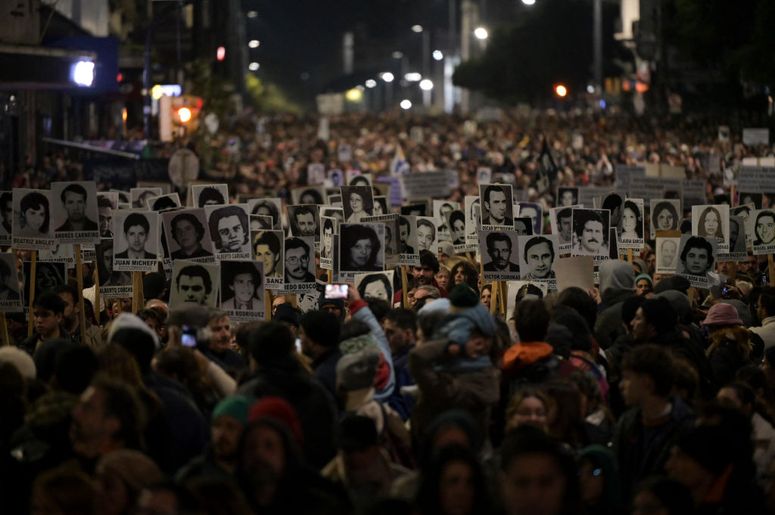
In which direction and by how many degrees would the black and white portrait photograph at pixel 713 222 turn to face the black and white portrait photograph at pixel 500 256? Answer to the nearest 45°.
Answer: approximately 45° to its right

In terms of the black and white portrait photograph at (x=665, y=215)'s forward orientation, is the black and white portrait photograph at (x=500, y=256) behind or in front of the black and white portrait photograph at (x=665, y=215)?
in front

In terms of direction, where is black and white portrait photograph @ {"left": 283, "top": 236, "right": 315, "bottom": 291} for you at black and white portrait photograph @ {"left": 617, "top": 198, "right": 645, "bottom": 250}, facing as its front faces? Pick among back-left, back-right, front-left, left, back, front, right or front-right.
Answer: front-right

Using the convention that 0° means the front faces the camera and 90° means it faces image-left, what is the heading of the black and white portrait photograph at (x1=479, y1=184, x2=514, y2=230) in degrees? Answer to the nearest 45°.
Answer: approximately 0°

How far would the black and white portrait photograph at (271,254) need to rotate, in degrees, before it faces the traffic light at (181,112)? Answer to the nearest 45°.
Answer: approximately 180°

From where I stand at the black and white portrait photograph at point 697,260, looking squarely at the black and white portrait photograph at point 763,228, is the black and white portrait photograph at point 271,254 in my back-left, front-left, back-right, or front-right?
back-left

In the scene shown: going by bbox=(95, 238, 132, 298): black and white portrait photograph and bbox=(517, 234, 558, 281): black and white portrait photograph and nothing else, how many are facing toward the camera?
2

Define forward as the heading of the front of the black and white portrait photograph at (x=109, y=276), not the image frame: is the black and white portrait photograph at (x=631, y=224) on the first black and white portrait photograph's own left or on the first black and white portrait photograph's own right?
on the first black and white portrait photograph's own left

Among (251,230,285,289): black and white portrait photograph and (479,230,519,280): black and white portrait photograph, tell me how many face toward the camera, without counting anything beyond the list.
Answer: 2

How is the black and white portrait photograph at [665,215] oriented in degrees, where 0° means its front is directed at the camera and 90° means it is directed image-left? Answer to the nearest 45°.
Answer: approximately 0°

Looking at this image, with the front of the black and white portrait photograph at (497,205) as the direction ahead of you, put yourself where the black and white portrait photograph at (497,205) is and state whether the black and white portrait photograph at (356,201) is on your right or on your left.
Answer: on your right

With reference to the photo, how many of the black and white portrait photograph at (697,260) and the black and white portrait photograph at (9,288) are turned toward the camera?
2

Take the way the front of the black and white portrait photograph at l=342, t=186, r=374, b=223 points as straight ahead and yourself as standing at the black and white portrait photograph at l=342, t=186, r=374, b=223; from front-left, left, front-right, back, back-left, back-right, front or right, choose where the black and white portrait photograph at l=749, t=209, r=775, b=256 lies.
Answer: left
